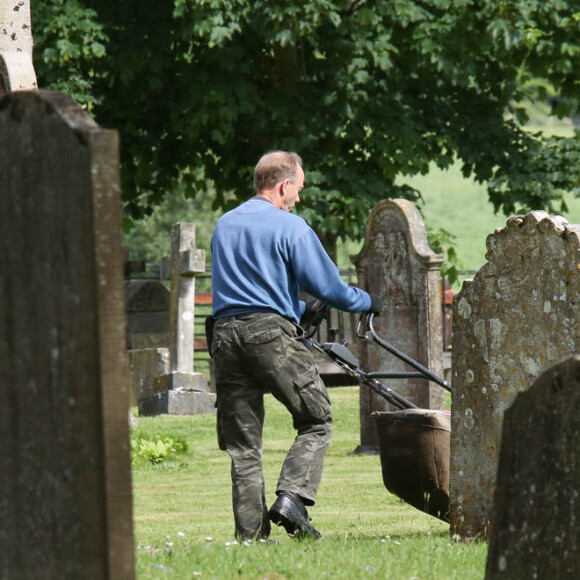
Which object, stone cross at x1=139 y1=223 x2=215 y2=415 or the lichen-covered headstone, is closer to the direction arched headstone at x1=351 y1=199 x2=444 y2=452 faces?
the lichen-covered headstone

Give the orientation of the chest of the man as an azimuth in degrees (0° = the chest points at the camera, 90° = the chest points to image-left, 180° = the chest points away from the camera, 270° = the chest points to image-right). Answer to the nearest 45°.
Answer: approximately 225°

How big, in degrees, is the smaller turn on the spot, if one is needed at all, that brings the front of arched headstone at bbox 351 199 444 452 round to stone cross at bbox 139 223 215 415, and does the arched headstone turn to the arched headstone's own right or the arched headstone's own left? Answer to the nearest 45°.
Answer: approximately 90° to the arched headstone's own right

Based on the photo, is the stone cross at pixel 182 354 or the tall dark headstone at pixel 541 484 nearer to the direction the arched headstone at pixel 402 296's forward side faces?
the tall dark headstone

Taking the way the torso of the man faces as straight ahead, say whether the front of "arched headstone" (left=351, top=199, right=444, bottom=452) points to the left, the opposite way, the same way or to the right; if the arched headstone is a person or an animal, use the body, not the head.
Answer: the opposite way

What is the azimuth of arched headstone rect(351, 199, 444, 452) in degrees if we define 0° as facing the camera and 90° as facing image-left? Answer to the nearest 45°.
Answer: approximately 45°

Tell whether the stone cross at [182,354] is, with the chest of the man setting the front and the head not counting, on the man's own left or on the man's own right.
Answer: on the man's own left

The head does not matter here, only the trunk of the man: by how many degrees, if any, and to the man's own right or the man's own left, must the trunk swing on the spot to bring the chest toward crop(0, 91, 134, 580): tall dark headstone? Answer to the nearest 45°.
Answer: approximately 135° to the man's own right

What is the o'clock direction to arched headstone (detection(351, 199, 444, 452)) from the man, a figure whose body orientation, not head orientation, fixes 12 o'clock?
The arched headstone is roughly at 11 o'clock from the man.
